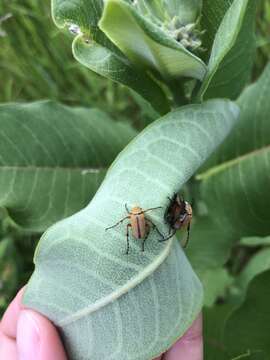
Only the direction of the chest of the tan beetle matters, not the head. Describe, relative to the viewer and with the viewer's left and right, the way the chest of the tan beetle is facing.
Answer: facing away from the viewer

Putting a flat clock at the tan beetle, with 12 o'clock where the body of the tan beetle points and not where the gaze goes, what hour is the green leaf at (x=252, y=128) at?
The green leaf is roughly at 1 o'clock from the tan beetle.
